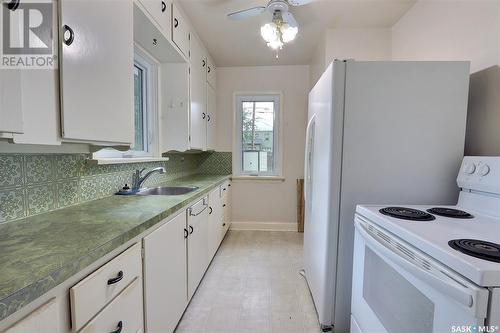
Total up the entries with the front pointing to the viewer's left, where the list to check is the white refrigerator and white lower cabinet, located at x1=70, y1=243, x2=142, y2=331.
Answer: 1

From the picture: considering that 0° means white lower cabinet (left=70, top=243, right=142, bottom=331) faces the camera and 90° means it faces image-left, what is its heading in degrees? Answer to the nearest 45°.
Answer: approximately 315°

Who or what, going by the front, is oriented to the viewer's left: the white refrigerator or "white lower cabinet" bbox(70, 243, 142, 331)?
the white refrigerator

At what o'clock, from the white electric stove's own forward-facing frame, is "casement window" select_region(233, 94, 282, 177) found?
The casement window is roughly at 3 o'clock from the white electric stove.

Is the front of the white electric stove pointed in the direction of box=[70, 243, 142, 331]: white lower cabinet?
yes

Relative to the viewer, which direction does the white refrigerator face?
to the viewer's left

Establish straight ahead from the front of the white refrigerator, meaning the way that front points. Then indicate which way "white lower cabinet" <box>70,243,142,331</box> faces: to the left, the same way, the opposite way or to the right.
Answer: the opposite way

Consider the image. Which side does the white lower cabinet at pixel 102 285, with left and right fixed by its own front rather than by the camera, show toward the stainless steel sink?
left

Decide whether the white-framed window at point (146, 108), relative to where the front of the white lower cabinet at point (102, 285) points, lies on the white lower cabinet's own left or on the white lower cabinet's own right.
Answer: on the white lower cabinet's own left

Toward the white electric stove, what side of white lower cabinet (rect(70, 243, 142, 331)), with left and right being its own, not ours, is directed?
front

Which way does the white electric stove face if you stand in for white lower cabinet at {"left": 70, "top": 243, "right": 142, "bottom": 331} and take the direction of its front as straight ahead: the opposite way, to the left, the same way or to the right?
the opposite way

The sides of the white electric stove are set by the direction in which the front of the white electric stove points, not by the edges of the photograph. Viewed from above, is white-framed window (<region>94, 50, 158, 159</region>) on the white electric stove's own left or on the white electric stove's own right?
on the white electric stove's own right

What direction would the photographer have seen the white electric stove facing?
facing the viewer and to the left of the viewer

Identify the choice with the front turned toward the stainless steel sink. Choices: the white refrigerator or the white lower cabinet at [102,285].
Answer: the white refrigerator
